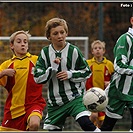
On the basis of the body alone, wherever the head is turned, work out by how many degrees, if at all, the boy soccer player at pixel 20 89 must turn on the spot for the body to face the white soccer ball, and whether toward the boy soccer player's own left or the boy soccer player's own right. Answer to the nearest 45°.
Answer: approximately 45° to the boy soccer player's own left

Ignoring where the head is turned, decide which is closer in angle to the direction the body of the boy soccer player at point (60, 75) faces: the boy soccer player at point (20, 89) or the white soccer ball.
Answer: the white soccer ball

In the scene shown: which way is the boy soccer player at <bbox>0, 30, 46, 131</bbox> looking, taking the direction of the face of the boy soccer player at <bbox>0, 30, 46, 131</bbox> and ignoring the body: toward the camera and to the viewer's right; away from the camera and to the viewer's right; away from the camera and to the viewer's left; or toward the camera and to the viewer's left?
toward the camera and to the viewer's right

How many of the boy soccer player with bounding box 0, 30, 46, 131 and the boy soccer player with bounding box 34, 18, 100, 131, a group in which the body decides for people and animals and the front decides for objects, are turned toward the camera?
2

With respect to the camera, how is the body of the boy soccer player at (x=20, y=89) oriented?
toward the camera

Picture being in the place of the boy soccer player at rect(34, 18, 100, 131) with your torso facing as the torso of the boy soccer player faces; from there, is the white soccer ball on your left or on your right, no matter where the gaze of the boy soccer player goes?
on your left

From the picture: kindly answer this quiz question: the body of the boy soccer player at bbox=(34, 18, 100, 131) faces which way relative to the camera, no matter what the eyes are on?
toward the camera
